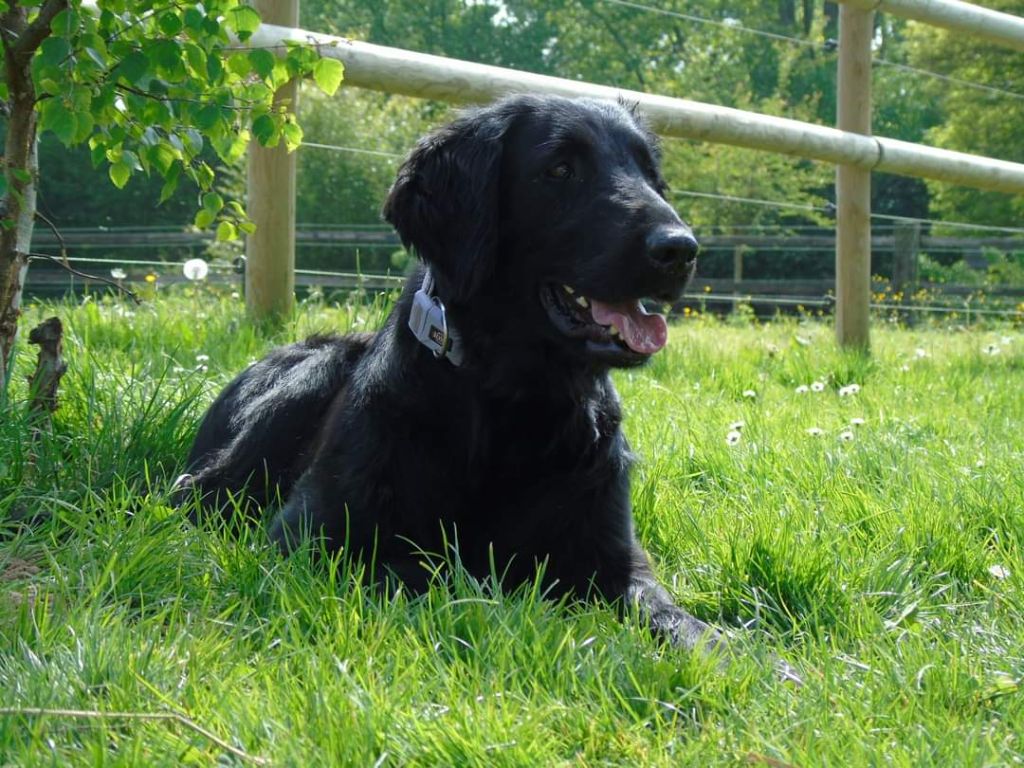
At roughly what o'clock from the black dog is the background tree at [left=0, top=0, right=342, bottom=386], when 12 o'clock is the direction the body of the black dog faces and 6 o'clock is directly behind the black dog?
The background tree is roughly at 5 o'clock from the black dog.

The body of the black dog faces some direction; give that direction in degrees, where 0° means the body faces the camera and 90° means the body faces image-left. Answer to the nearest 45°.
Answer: approximately 315°
